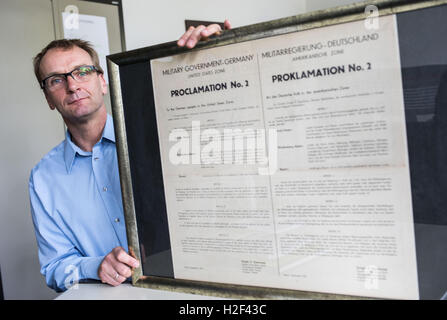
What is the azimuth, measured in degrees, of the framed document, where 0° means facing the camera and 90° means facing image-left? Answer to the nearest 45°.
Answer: approximately 45°

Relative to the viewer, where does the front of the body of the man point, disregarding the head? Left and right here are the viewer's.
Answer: facing the viewer
